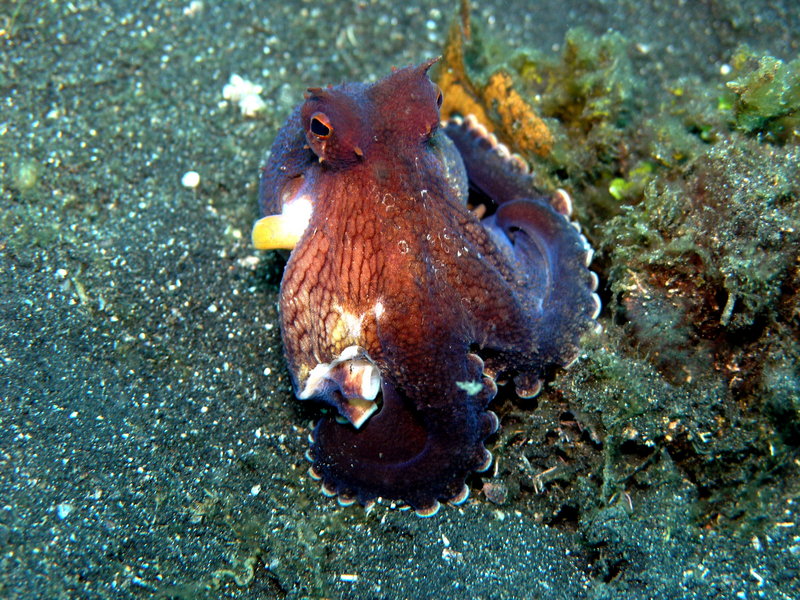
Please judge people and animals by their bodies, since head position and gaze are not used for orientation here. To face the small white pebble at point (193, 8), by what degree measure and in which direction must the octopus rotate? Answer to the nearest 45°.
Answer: approximately 135° to its right

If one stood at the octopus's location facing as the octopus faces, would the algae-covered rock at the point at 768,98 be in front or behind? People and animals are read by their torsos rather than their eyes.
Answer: behind

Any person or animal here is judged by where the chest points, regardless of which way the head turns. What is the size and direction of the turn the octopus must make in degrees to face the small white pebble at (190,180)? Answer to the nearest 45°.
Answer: approximately 135° to its right

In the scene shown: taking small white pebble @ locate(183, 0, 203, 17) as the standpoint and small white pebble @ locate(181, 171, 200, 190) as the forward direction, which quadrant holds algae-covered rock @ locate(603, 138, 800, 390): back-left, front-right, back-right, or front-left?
front-left

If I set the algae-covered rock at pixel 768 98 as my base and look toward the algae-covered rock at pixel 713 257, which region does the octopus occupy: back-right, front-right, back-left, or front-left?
front-right

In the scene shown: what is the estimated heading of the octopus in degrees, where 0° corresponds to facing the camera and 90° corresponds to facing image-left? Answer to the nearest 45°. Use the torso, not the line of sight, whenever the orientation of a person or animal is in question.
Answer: approximately 0°

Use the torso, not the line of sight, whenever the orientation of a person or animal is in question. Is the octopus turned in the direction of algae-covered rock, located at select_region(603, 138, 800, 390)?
no
